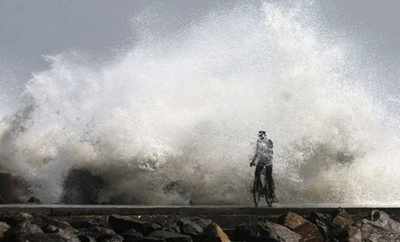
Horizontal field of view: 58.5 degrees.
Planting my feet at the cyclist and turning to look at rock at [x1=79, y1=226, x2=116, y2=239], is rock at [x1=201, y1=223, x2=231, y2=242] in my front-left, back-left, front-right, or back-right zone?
front-left

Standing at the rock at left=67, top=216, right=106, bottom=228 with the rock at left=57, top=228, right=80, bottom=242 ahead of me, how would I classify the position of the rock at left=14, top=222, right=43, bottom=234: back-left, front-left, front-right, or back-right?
front-right

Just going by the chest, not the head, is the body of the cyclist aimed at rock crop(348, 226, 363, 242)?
no
